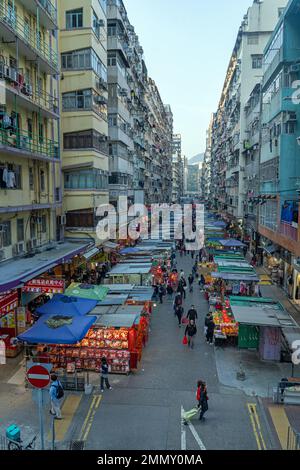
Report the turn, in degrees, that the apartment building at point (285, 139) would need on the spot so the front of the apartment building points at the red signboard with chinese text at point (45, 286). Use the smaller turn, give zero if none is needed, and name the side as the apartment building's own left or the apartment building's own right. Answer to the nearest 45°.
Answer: approximately 45° to the apartment building's own left

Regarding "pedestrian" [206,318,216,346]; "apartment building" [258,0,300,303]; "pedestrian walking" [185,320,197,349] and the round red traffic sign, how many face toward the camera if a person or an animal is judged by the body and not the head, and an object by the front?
2

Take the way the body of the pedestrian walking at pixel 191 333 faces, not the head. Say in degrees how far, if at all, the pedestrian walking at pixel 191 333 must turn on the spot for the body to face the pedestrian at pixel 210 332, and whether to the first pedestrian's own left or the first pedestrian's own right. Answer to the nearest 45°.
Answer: approximately 135° to the first pedestrian's own left

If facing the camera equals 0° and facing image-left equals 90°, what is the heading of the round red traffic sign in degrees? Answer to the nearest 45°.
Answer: approximately 0°

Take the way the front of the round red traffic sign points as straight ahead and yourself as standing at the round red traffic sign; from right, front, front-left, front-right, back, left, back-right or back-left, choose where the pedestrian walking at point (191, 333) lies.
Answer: back-left

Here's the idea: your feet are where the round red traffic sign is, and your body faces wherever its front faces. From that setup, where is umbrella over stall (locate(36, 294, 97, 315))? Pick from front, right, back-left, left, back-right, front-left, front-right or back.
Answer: back

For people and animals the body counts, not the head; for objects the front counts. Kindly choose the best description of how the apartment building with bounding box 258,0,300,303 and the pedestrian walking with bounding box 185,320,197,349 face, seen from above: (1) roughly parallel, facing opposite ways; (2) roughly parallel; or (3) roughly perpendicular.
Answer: roughly perpendicular

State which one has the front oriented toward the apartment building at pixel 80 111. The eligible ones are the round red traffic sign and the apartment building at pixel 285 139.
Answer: the apartment building at pixel 285 139
